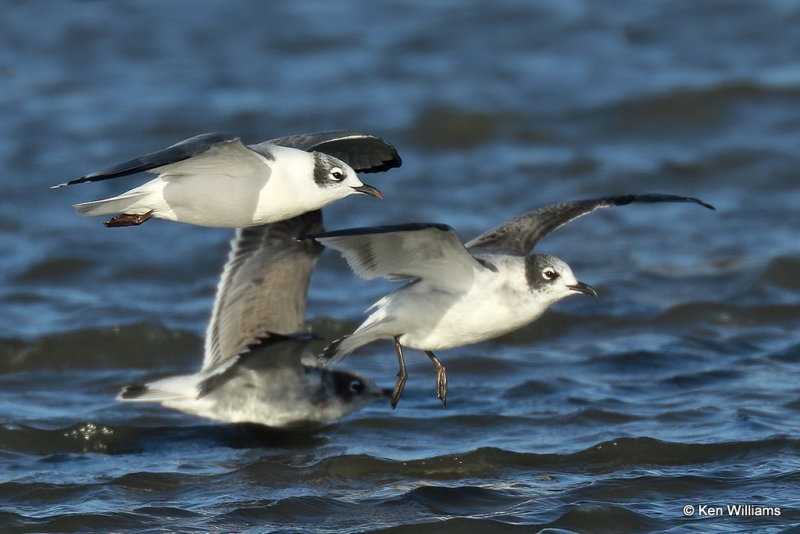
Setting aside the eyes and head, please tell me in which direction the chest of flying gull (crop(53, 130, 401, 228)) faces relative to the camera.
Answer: to the viewer's right

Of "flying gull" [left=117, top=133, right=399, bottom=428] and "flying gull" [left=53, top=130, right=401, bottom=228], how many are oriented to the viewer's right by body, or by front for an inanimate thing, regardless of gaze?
2

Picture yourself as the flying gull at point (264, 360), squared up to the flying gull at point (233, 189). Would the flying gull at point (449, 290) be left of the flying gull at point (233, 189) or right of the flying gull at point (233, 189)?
left

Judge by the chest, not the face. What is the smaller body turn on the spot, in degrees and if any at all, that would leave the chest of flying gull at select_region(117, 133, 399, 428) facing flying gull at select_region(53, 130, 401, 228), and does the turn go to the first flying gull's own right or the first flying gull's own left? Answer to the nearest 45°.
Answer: approximately 90° to the first flying gull's own right

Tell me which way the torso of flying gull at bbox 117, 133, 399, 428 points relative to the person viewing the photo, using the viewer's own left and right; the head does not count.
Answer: facing to the right of the viewer

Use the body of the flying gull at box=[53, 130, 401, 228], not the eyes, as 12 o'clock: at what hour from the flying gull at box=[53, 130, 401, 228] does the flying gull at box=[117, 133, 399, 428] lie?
the flying gull at box=[117, 133, 399, 428] is roughly at 9 o'clock from the flying gull at box=[53, 130, 401, 228].
